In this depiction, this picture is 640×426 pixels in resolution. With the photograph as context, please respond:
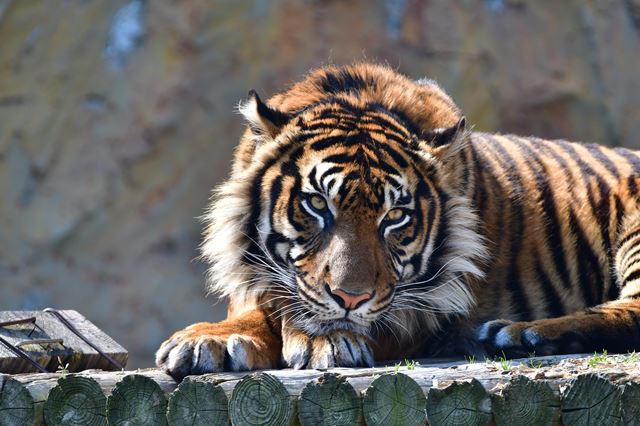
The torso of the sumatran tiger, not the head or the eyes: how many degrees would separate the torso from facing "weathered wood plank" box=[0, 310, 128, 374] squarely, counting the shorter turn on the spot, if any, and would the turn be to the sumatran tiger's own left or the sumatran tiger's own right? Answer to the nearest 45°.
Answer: approximately 45° to the sumatran tiger's own right

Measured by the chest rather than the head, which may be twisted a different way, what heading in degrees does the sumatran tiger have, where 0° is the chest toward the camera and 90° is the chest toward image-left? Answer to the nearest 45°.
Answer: approximately 45°

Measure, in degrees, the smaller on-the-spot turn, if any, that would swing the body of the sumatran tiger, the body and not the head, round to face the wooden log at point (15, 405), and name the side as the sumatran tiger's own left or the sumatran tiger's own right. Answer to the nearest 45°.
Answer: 0° — it already faces it
